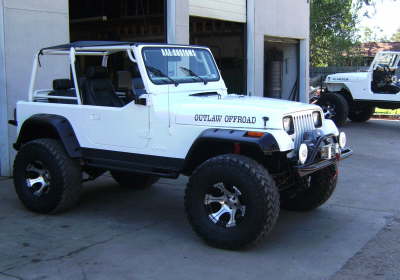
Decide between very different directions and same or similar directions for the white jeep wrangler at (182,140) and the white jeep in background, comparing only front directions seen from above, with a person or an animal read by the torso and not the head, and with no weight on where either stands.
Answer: very different directions

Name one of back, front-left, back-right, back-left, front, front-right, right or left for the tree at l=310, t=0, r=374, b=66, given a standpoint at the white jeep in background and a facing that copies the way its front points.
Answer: front-right

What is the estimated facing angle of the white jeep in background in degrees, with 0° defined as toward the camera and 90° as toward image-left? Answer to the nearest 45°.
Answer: approximately 135°

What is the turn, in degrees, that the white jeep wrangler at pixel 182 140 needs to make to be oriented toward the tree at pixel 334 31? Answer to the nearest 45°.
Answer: approximately 135° to its left

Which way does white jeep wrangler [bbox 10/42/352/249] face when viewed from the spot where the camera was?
facing the viewer and to the right of the viewer

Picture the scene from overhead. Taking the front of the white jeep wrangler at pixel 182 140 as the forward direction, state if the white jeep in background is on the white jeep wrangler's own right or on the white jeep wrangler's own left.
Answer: on the white jeep wrangler's own left
